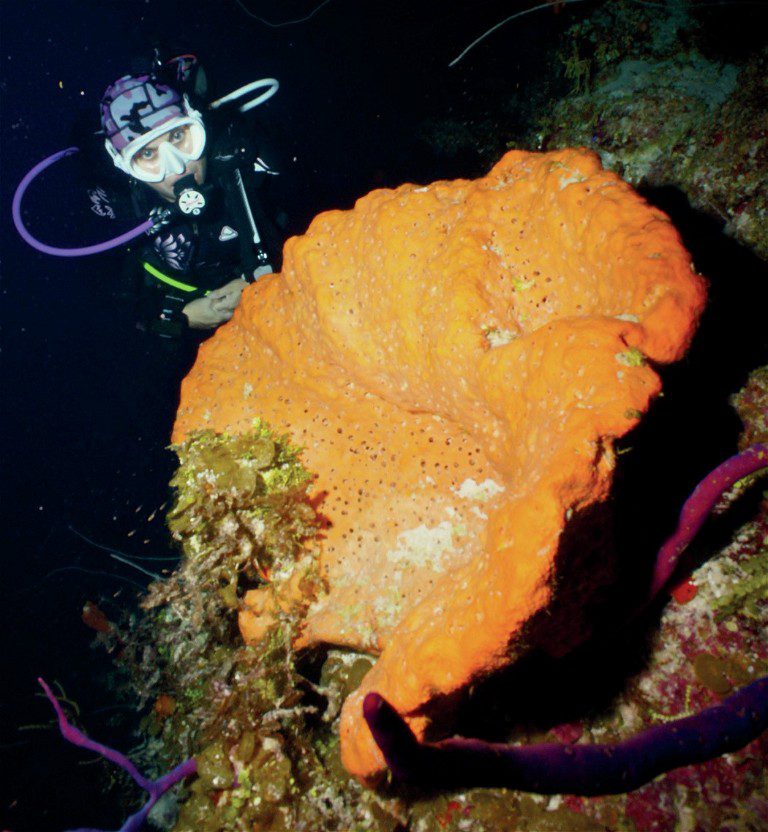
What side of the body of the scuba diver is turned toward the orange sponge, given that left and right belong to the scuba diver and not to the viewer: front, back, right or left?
front

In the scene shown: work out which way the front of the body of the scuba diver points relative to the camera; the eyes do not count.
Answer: toward the camera

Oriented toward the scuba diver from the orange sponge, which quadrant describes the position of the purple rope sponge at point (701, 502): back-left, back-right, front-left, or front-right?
back-right

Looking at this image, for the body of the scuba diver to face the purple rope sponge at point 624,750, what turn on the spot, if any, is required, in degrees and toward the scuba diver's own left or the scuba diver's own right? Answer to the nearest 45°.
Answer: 0° — they already face it

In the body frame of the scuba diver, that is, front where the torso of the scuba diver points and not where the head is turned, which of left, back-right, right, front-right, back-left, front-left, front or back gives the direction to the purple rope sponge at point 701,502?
front
